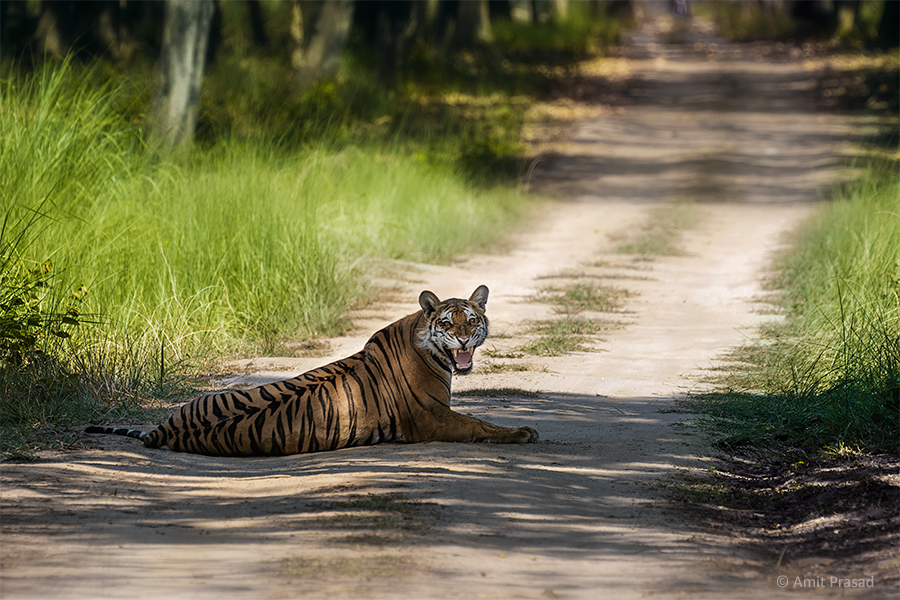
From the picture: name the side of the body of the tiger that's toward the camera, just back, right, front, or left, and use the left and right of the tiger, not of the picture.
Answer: right

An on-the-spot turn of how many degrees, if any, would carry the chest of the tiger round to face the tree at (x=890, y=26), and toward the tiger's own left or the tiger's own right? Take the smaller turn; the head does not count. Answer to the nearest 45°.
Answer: approximately 45° to the tiger's own left

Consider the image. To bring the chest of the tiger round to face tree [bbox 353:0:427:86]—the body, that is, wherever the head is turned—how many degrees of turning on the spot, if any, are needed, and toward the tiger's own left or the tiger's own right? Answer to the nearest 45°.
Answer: approximately 90° to the tiger's own left
